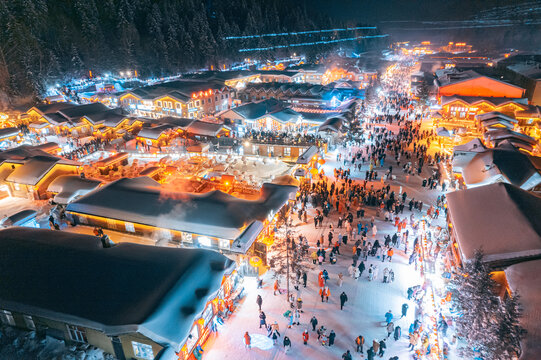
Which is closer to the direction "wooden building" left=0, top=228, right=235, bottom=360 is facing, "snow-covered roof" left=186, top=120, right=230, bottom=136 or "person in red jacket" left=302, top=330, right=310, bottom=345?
the person in red jacket

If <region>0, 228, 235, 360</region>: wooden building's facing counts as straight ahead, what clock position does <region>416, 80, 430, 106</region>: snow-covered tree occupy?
The snow-covered tree is roughly at 11 o'clock from the wooden building.

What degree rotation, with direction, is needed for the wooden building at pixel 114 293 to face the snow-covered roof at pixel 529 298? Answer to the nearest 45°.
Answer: approximately 45° to its right

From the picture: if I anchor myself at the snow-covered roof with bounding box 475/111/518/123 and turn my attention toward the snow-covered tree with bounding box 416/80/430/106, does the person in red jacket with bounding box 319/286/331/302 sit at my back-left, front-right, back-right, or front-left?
back-left

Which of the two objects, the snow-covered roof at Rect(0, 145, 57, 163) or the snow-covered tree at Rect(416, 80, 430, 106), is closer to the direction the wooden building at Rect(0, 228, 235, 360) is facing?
the snow-covered tree

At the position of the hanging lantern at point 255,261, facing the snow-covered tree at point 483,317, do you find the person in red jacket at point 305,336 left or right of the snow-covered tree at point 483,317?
right

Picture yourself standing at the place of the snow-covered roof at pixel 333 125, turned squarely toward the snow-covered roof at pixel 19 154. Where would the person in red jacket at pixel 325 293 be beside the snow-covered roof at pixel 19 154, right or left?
left

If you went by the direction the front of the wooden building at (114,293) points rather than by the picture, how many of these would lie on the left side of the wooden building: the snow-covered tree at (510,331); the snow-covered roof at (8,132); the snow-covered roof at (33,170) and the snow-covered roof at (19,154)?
3

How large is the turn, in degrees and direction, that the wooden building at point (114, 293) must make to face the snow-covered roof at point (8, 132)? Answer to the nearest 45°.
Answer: approximately 90° to its left

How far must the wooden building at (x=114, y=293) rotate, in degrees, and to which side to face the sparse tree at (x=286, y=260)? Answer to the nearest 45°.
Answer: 0° — it already faces it

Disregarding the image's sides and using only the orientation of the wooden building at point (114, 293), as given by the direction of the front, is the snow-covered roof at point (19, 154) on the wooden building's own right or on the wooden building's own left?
on the wooden building's own left

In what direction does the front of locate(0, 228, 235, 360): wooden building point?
to the viewer's right
